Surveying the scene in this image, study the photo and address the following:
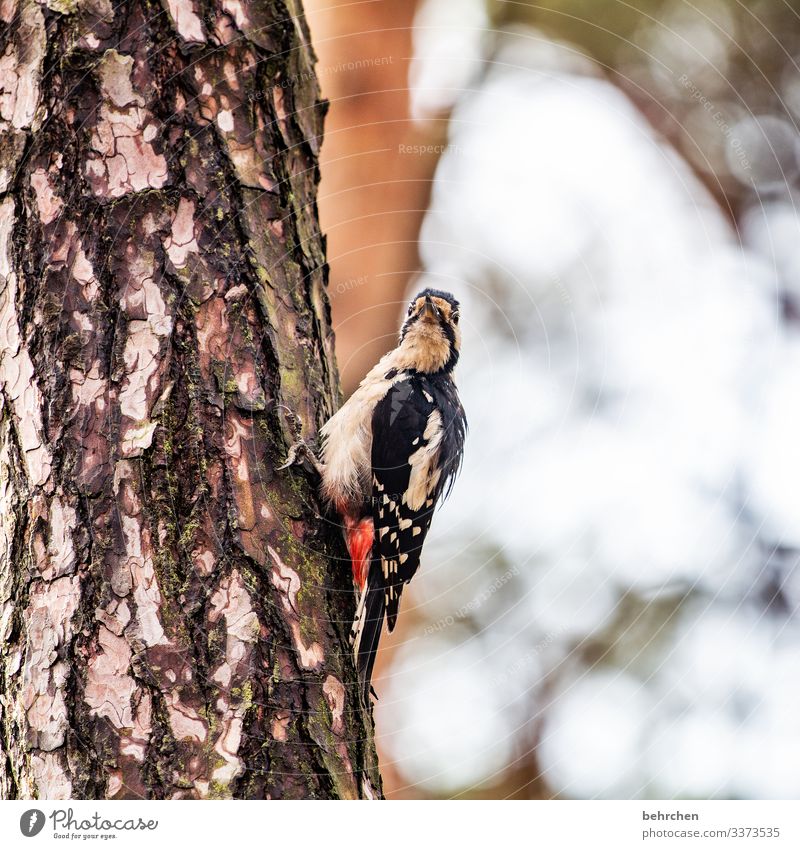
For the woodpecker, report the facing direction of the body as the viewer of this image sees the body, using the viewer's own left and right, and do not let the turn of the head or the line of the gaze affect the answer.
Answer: facing to the left of the viewer

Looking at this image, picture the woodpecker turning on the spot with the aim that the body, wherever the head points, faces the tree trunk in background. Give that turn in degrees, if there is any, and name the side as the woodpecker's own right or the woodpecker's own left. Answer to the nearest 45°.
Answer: approximately 90° to the woodpecker's own right
